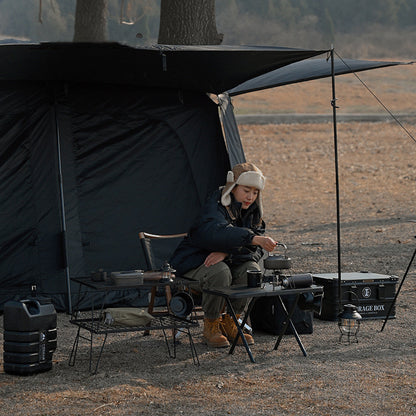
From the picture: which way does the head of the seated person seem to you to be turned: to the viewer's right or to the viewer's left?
to the viewer's right

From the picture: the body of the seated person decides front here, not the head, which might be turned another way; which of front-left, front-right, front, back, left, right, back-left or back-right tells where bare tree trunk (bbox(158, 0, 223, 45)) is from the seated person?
back-left

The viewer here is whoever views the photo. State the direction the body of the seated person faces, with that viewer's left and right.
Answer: facing the viewer and to the right of the viewer

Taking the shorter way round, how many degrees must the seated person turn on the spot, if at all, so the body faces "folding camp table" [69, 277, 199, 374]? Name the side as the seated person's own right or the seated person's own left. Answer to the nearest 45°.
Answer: approximately 90° to the seated person's own right

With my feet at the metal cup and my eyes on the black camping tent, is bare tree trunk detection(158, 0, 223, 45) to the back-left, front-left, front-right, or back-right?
front-right

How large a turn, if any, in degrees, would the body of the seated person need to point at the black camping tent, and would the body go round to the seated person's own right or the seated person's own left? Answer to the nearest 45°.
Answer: approximately 180°

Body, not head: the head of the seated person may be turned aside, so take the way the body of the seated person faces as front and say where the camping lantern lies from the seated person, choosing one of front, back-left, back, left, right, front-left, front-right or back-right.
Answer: front-left

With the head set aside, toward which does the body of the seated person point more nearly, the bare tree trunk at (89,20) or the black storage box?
the black storage box
